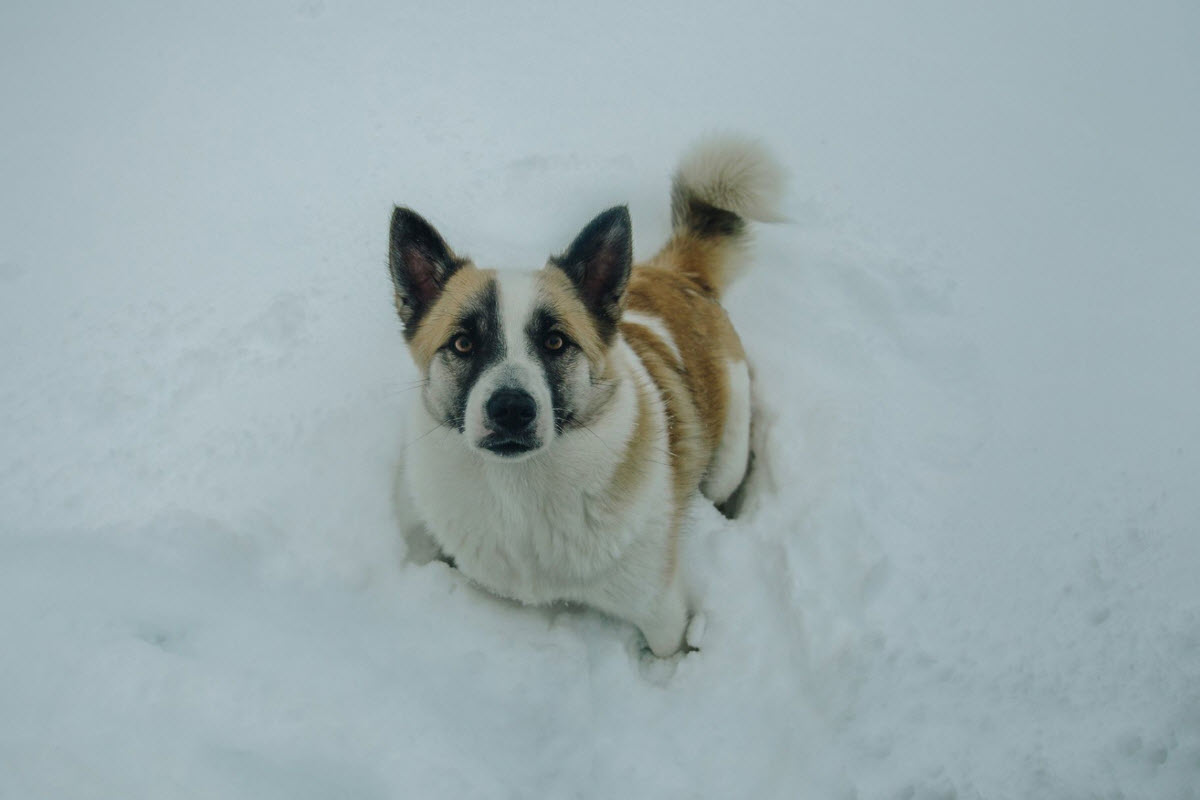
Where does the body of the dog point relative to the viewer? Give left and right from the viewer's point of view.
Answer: facing the viewer and to the left of the viewer
